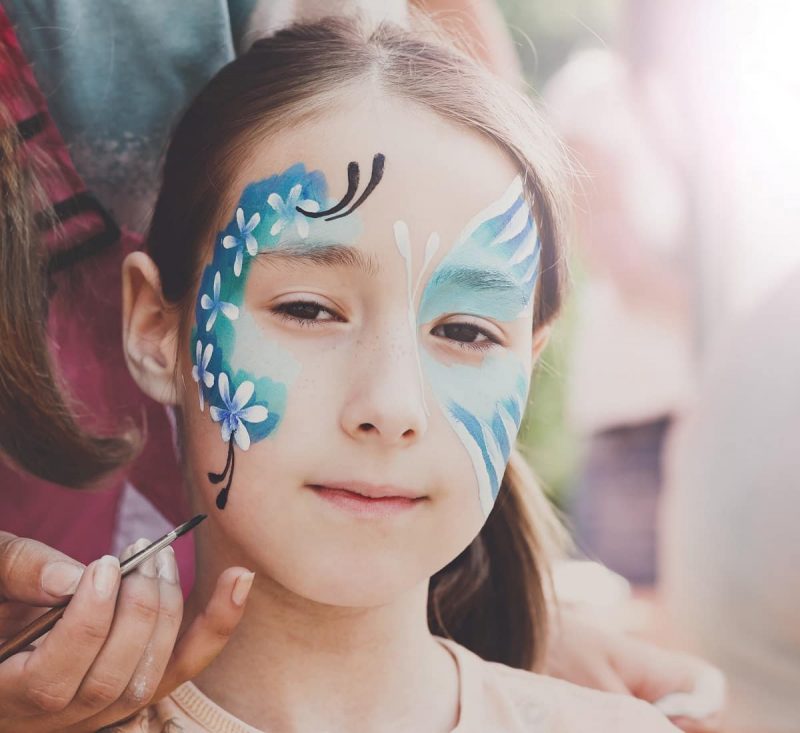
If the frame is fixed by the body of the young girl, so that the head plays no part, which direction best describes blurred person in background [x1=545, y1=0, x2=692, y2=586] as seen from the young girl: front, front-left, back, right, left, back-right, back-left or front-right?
back-left

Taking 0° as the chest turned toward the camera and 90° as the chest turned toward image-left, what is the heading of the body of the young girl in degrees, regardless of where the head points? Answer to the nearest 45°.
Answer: approximately 0°
